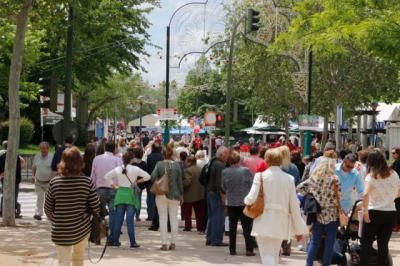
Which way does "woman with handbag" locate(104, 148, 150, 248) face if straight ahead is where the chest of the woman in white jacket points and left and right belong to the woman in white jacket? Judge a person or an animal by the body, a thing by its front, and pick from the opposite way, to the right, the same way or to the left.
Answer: the same way

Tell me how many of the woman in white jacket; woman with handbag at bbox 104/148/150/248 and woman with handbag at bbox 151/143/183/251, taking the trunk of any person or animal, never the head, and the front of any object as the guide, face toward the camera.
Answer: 0

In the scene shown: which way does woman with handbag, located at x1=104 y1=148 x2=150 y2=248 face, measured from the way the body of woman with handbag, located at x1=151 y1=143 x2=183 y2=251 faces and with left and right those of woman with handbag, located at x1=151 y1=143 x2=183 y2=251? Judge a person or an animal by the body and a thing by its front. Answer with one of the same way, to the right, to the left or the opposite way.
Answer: the same way

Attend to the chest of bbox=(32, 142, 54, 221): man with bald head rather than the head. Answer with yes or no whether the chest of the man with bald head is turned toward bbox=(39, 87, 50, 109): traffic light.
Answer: no

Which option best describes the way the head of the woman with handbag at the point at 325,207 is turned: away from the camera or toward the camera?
away from the camera

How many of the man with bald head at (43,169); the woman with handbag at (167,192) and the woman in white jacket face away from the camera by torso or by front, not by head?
2

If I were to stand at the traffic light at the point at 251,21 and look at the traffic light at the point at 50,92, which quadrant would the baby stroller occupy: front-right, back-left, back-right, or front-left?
front-left

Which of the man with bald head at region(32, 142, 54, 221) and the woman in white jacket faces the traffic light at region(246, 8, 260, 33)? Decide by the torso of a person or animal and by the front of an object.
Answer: the woman in white jacket

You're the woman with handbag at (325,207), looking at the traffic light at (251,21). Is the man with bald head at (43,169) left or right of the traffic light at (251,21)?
left

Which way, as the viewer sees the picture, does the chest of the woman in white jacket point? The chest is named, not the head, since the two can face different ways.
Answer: away from the camera

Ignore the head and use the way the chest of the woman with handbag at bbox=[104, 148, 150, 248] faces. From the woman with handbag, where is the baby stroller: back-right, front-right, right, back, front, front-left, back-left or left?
back-right

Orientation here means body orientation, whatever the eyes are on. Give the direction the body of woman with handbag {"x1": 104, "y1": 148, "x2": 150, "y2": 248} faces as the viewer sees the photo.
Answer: away from the camera

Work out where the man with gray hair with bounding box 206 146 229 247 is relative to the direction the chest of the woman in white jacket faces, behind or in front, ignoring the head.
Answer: in front

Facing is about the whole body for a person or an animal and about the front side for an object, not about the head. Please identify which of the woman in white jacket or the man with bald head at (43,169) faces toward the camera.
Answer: the man with bald head

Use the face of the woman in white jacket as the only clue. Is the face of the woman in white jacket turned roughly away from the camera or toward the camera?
away from the camera

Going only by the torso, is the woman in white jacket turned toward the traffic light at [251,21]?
yes

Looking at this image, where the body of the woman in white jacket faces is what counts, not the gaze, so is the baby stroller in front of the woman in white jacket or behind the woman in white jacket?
in front

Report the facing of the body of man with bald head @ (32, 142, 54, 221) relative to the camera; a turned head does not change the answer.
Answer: toward the camera

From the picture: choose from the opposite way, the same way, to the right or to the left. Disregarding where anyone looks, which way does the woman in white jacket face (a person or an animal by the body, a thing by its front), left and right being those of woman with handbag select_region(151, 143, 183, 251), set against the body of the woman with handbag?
the same way

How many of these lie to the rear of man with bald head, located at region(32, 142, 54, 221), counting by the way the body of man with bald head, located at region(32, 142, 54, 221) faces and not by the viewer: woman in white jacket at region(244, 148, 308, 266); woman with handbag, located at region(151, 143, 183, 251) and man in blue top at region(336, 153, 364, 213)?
0
